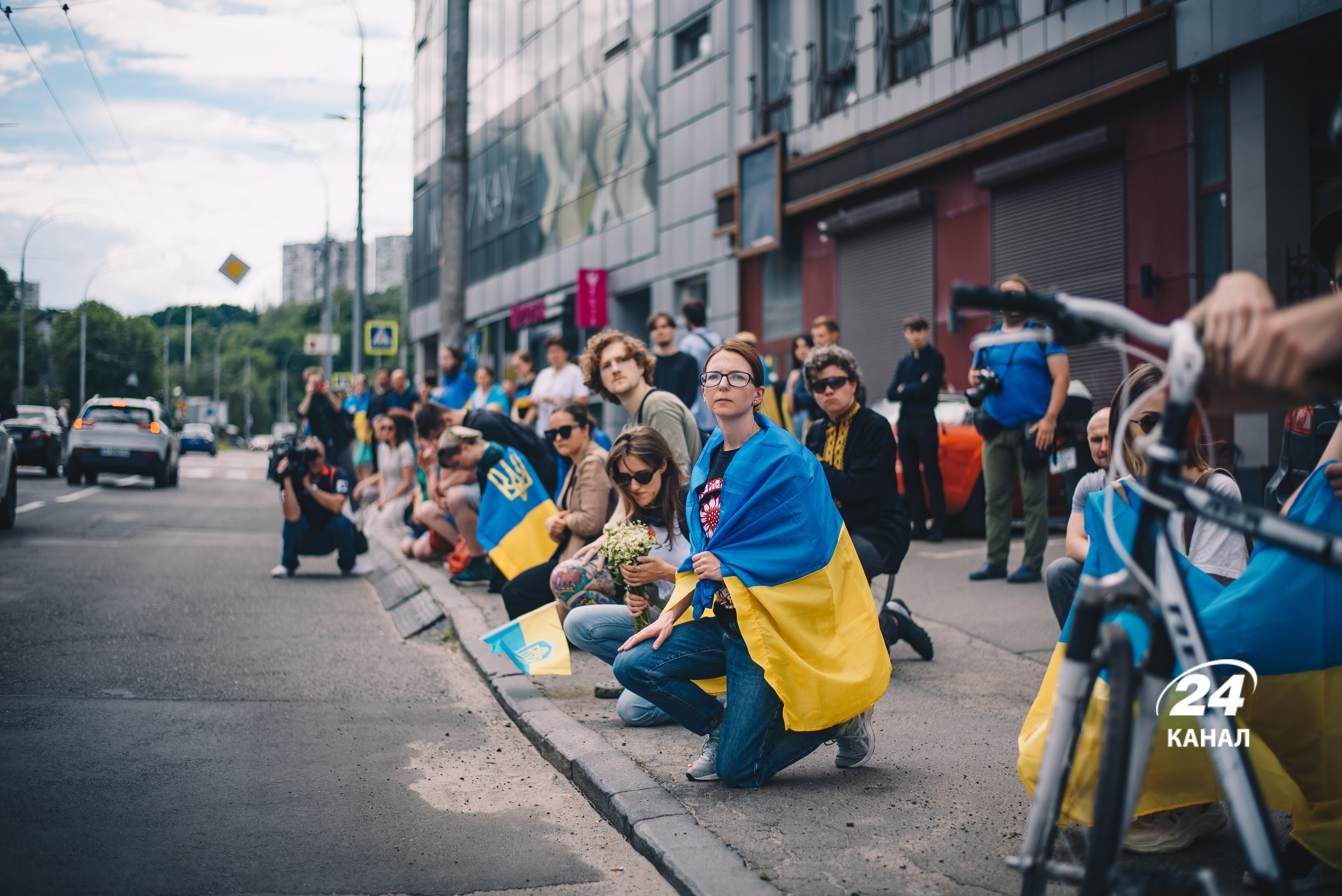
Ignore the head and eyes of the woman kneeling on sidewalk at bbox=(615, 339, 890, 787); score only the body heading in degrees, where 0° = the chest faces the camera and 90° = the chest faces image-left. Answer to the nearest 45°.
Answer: approximately 45°

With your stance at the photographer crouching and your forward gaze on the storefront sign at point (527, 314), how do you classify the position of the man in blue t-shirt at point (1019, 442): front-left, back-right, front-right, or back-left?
back-right

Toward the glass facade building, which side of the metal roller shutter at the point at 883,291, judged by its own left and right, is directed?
right

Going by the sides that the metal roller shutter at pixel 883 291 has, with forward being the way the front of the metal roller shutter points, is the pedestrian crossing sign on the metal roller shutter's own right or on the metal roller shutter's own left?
on the metal roller shutter's own right
